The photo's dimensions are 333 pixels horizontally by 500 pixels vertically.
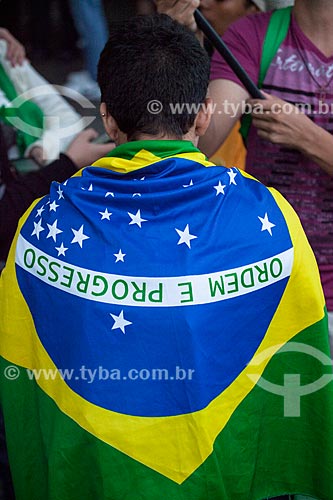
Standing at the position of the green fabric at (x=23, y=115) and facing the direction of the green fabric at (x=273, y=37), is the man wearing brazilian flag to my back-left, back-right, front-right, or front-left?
front-right

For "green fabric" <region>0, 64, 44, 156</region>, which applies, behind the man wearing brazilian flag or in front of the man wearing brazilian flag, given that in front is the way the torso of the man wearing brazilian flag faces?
in front

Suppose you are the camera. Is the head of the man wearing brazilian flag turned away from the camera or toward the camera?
away from the camera

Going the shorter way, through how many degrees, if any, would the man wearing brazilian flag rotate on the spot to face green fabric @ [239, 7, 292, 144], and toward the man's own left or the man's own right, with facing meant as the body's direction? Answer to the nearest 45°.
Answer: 0° — they already face it

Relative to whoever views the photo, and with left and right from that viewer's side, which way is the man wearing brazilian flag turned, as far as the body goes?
facing away from the viewer

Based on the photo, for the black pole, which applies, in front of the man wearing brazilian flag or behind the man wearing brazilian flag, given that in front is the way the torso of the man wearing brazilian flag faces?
in front
